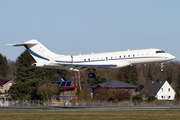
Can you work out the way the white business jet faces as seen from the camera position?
facing to the right of the viewer
